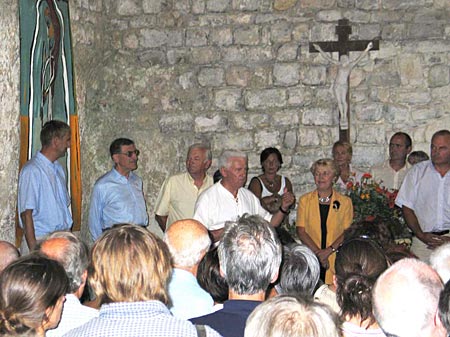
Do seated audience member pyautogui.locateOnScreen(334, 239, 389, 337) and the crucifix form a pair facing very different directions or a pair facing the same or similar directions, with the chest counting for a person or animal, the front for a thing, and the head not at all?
very different directions

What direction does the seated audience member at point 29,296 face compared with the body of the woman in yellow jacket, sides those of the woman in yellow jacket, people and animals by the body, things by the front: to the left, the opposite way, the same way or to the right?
the opposite way

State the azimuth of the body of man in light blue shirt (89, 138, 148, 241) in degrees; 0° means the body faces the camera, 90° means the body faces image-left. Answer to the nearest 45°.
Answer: approximately 315°

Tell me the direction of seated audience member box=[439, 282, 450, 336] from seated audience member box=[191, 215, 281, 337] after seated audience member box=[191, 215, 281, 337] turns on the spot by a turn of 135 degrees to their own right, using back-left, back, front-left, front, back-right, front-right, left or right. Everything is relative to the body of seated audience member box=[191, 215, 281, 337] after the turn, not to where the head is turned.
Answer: front

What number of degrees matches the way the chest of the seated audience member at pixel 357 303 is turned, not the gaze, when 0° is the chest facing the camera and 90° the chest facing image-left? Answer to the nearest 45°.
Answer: approximately 180°

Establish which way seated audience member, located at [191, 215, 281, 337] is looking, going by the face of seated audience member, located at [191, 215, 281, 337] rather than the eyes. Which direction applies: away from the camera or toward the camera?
away from the camera

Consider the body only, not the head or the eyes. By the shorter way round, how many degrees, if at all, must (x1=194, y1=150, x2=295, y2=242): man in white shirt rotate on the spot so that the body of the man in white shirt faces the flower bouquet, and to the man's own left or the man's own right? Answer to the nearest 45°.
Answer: approximately 90° to the man's own left

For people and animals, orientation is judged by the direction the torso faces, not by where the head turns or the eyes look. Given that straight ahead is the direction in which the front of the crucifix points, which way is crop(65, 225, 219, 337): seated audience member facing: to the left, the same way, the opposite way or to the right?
the opposite way

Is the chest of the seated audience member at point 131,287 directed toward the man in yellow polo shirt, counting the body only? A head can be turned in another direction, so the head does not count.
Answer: yes

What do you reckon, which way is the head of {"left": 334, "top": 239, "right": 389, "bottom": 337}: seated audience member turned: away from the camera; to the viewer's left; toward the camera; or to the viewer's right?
away from the camera
